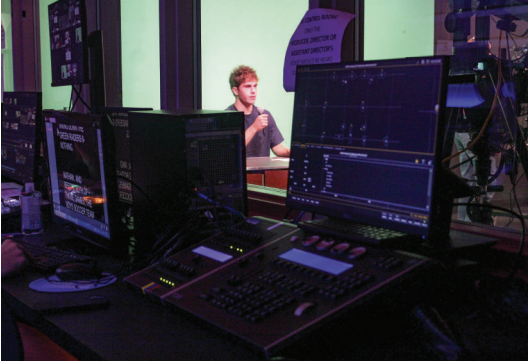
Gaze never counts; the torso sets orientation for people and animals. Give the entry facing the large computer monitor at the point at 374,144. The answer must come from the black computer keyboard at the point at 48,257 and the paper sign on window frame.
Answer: the paper sign on window frame

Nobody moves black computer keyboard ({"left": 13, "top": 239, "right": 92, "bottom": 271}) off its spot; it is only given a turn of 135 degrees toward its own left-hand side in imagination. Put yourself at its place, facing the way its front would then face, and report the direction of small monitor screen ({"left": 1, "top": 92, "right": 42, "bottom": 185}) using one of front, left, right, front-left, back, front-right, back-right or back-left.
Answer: left

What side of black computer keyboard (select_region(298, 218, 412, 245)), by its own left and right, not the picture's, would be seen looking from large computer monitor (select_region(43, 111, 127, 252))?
right

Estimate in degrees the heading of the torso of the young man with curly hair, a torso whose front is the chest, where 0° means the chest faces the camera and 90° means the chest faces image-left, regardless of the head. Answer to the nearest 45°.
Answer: approximately 315°

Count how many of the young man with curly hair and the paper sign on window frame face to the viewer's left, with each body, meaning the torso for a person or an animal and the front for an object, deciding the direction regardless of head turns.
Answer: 0

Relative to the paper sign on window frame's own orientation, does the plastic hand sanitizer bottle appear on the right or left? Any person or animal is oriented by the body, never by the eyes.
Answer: on its right

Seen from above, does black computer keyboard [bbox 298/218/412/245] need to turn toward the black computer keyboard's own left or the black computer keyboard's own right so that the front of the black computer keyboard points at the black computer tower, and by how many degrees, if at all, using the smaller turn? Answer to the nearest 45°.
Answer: approximately 90° to the black computer keyboard's own right

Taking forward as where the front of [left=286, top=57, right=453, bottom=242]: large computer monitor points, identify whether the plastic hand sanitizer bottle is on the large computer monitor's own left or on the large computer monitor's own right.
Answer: on the large computer monitor's own right

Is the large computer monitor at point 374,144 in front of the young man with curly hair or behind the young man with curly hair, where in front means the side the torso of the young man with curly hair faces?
in front
